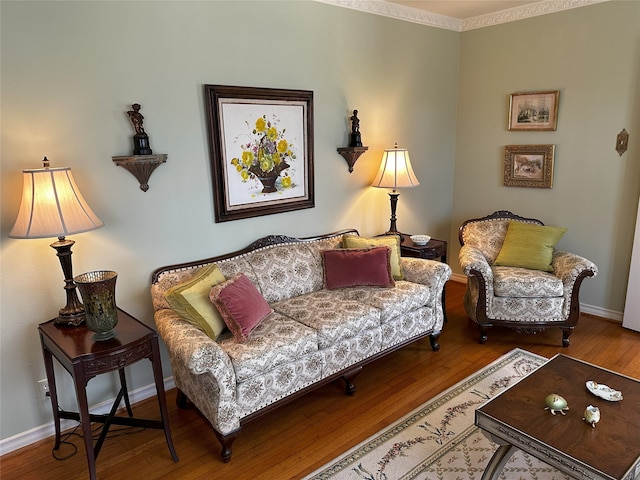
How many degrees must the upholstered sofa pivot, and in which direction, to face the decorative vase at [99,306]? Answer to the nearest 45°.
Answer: approximately 90° to its right

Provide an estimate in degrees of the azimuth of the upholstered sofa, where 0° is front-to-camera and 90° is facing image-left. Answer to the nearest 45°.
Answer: approximately 315°

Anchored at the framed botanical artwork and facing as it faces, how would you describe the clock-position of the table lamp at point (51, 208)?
The table lamp is roughly at 3 o'clock from the framed botanical artwork.

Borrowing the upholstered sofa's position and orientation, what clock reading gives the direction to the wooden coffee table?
The wooden coffee table is roughly at 12 o'clock from the upholstered sofa.

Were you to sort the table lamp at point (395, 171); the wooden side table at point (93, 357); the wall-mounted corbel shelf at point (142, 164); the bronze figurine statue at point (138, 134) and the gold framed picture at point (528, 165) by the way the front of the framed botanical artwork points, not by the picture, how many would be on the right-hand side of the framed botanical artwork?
3

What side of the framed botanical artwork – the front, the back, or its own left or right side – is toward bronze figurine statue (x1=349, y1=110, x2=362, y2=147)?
left

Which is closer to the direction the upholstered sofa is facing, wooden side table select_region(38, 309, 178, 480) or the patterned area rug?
the patterned area rug

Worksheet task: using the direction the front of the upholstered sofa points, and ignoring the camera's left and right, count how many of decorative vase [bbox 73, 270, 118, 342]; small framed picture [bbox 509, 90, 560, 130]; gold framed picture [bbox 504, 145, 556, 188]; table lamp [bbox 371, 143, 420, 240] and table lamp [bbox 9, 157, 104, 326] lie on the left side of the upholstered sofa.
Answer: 3

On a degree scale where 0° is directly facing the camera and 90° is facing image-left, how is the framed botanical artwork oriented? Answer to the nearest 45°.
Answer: approximately 315°

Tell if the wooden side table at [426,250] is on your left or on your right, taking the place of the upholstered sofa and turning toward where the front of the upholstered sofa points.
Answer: on your left
